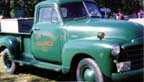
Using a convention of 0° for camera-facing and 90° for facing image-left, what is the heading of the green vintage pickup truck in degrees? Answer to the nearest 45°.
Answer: approximately 315°
